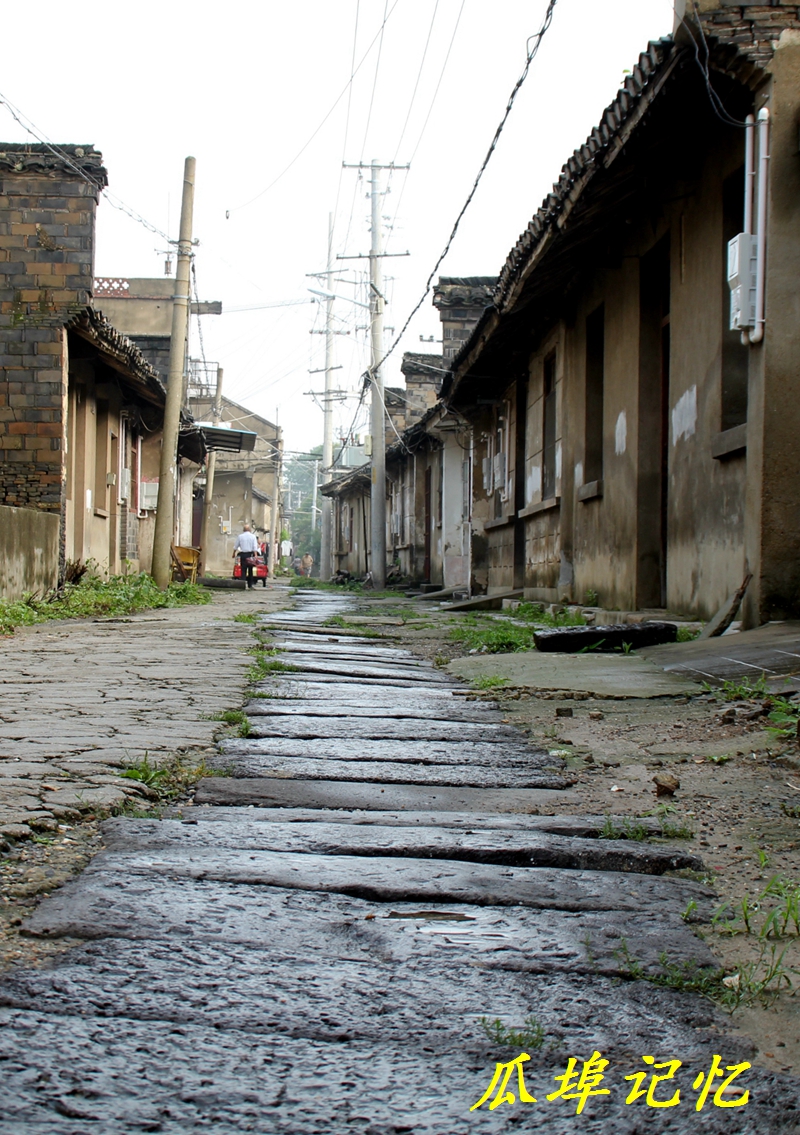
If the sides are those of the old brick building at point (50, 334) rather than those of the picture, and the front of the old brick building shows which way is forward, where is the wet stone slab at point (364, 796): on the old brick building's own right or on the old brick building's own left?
on the old brick building's own right

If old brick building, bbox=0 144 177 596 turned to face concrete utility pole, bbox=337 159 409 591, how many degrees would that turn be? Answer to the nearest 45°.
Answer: approximately 45° to its left

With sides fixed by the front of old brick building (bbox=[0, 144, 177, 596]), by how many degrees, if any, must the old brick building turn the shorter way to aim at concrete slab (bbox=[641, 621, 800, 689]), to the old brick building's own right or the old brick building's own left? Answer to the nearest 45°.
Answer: approximately 90° to the old brick building's own right

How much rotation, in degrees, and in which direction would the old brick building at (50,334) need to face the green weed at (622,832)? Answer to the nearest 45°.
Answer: approximately 90° to its right

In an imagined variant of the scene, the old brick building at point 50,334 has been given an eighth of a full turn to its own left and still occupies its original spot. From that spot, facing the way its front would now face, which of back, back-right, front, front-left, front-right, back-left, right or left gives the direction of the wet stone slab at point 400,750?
back-right

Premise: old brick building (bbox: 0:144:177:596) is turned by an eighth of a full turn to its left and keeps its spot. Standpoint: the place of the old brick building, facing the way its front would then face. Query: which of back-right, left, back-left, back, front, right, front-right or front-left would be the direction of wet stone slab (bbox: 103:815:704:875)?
back-right

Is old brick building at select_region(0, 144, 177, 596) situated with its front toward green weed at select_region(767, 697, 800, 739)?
no

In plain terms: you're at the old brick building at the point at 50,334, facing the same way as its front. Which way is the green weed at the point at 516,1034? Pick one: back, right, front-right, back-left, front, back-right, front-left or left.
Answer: right

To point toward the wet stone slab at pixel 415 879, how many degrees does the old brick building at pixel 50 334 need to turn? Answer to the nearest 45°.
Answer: approximately 90° to its right

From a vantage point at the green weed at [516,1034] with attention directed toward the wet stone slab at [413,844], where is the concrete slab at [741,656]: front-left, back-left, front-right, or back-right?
front-right

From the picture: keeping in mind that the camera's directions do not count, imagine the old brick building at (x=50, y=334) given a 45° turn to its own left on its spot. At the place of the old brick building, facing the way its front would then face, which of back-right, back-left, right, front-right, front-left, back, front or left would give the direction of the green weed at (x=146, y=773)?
back-right

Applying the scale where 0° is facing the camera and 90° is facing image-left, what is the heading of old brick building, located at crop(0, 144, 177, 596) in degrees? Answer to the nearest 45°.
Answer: approximately 270°

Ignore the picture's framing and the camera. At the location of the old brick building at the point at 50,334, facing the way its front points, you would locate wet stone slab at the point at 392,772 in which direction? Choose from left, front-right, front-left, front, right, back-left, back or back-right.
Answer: right

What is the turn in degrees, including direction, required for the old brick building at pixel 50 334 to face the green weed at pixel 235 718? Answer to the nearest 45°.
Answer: approximately 90° to its right

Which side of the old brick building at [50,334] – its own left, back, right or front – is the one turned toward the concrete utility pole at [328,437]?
left

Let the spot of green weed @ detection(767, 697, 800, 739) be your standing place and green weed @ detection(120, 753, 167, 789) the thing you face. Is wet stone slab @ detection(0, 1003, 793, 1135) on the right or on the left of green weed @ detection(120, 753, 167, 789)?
left
